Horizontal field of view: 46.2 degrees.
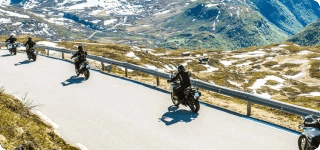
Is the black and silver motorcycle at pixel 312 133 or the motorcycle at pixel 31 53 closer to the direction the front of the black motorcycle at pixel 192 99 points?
the motorcycle

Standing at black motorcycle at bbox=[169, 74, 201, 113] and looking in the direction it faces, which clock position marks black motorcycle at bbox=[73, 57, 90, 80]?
black motorcycle at bbox=[73, 57, 90, 80] is roughly at 12 o'clock from black motorcycle at bbox=[169, 74, 201, 113].

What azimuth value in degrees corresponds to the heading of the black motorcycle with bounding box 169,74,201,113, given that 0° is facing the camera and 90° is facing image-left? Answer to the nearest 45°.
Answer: approximately 135°

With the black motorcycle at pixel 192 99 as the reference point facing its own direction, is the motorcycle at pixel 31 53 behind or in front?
in front

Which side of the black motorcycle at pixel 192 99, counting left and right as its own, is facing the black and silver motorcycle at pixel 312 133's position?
back

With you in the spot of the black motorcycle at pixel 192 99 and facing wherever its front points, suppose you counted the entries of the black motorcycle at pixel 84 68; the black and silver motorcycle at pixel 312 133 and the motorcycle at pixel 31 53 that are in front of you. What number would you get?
2
